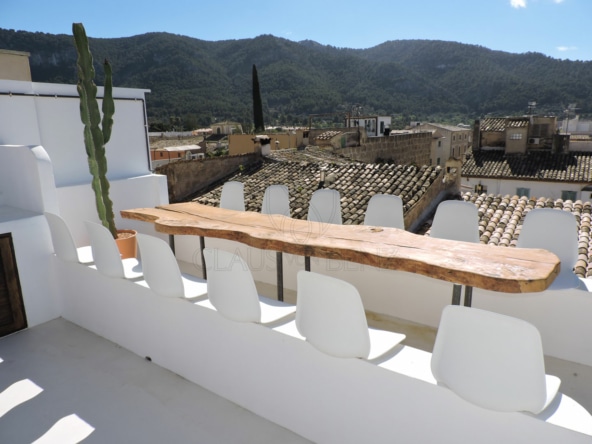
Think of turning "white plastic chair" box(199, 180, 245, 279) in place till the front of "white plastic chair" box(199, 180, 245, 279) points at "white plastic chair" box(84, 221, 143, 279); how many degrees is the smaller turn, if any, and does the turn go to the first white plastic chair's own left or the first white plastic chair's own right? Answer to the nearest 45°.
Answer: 0° — it already faces it

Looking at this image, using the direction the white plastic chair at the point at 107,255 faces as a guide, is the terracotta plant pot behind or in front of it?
in front

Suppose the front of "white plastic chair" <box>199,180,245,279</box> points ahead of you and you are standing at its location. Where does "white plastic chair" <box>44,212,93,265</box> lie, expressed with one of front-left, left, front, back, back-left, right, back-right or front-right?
front

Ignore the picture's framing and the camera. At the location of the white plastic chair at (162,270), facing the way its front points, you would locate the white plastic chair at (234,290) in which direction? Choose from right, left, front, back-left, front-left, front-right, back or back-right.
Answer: right

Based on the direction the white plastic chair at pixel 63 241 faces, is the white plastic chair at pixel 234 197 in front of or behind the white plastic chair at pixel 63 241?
in front

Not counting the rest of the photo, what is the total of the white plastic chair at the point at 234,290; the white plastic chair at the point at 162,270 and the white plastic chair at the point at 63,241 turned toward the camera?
0

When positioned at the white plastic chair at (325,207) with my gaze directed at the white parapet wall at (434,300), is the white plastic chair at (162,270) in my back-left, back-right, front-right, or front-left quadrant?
front-right

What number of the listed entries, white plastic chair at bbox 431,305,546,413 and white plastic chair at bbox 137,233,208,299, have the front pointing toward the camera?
0

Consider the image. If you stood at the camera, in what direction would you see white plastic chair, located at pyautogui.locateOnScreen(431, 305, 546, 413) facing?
facing away from the viewer and to the right of the viewer

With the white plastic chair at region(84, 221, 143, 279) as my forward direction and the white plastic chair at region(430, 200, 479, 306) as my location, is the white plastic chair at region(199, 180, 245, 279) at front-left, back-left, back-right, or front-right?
front-right

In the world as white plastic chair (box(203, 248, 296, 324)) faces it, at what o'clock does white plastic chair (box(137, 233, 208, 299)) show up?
white plastic chair (box(137, 233, 208, 299)) is roughly at 9 o'clock from white plastic chair (box(203, 248, 296, 324)).

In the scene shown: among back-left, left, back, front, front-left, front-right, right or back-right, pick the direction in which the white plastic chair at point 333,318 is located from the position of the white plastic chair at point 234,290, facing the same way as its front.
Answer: right

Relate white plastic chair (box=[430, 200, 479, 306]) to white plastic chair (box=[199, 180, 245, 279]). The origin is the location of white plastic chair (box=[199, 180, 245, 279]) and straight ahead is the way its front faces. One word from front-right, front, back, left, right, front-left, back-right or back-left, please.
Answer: left

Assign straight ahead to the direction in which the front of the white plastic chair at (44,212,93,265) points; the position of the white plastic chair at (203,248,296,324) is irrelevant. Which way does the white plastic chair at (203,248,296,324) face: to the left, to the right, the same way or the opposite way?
the same way

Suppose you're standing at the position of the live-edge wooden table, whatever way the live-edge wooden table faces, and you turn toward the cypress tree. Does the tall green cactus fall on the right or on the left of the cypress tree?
left

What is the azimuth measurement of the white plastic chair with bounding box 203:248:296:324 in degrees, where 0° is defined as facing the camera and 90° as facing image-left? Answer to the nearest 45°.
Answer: approximately 225°

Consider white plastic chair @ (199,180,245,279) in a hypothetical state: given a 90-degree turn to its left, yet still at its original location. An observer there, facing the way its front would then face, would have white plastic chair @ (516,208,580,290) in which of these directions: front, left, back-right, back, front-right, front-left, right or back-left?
front

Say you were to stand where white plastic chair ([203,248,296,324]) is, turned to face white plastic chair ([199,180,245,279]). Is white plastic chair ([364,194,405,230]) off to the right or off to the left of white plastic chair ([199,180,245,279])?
right

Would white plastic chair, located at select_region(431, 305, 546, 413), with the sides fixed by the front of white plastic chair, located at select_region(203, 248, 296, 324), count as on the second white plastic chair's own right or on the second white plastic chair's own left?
on the second white plastic chair's own right

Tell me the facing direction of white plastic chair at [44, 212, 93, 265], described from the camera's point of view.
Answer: facing away from the viewer and to the right of the viewer

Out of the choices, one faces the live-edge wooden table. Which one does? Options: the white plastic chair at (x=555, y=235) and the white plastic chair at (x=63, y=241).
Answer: the white plastic chair at (x=555, y=235)

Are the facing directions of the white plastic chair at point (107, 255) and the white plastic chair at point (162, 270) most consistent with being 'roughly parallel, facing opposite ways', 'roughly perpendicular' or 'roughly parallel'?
roughly parallel

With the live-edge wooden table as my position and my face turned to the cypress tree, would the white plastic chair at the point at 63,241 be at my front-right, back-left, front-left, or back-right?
front-left
